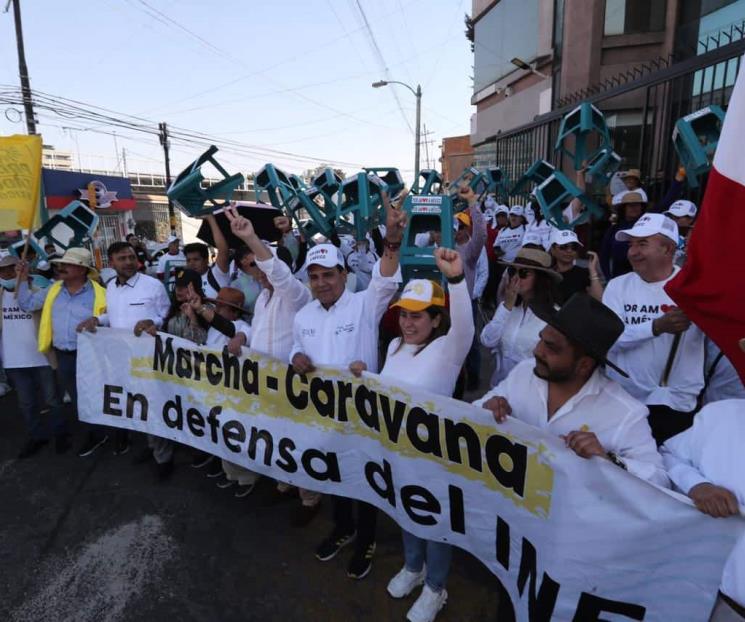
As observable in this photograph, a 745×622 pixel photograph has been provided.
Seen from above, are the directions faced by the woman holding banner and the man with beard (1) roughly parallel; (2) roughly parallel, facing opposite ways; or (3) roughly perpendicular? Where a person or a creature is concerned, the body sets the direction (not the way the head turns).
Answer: roughly parallel

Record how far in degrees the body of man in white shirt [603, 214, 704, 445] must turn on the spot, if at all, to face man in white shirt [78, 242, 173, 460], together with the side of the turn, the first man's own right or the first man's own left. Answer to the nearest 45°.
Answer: approximately 45° to the first man's own right

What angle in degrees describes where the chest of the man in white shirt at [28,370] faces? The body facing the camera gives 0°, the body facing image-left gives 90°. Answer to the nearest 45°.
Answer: approximately 0°

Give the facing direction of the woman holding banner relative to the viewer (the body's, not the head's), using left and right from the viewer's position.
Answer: facing the viewer and to the left of the viewer

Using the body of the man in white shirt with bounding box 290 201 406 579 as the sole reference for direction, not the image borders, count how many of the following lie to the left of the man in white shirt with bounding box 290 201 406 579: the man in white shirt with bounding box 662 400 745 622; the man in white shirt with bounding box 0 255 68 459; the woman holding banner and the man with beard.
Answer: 3

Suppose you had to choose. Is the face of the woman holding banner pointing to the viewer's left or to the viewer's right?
to the viewer's left

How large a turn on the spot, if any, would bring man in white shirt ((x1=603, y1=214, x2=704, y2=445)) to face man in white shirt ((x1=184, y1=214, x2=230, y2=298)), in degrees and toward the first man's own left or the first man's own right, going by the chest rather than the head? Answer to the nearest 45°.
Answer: approximately 45° to the first man's own right

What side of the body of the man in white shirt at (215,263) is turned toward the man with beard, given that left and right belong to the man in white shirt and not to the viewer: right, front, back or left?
left

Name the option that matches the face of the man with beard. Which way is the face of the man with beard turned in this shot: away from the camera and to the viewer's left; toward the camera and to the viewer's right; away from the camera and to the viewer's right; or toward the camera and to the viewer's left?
toward the camera and to the viewer's left

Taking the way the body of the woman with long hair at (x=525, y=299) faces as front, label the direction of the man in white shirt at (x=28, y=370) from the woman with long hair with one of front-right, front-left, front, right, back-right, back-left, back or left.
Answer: front-right

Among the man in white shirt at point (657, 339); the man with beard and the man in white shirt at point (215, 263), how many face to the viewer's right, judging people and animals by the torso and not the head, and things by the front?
0

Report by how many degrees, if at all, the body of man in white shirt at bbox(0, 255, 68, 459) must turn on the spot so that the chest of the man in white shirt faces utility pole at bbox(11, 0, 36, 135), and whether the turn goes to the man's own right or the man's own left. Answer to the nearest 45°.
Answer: approximately 180°

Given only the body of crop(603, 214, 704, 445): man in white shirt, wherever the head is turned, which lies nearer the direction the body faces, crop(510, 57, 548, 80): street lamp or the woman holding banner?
the woman holding banner

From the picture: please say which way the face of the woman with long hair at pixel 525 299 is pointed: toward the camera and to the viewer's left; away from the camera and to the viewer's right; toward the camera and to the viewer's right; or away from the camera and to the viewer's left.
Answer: toward the camera and to the viewer's left
